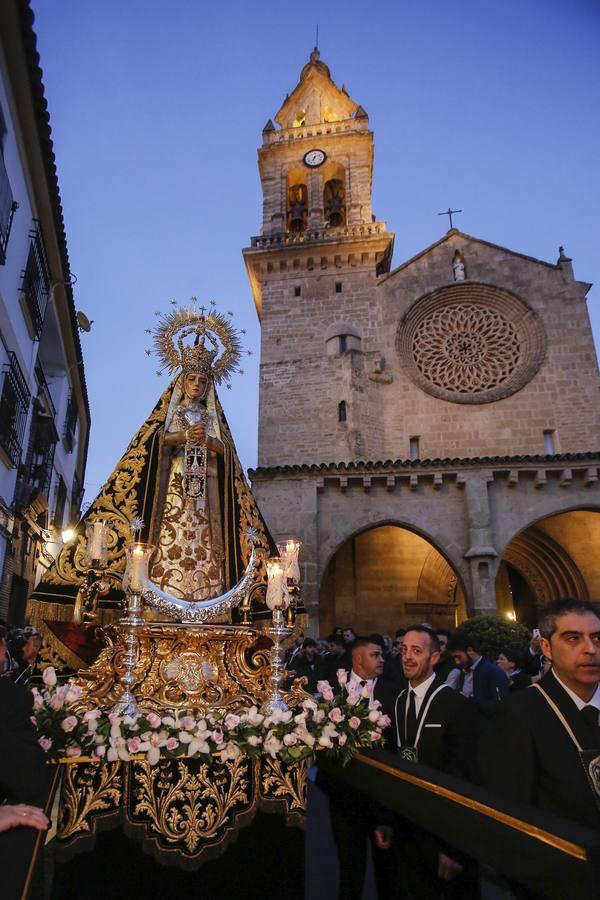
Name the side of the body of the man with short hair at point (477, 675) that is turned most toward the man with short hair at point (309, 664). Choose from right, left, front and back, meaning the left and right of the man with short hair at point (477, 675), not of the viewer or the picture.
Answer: right

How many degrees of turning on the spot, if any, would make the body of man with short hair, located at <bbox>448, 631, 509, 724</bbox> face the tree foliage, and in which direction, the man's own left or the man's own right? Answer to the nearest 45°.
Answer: approximately 135° to the man's own right

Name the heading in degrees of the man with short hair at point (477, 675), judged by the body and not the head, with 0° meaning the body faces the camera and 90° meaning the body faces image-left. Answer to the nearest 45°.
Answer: approximately 45°

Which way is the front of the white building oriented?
to the viewer's right

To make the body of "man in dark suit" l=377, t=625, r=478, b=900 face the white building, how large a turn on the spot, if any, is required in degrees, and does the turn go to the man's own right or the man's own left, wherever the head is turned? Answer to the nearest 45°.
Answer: approximately 90° to the man's own right

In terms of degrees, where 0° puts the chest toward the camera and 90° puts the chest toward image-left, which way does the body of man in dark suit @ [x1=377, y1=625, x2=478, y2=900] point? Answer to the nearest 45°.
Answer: approximately 45°

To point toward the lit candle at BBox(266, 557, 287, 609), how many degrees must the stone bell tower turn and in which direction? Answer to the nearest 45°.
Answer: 0° — it already faces it
